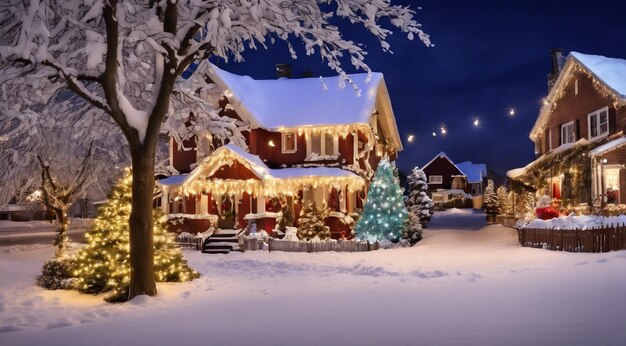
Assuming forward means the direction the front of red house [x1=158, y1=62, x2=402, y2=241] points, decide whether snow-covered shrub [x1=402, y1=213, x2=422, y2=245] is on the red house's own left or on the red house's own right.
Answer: on the red house's own left

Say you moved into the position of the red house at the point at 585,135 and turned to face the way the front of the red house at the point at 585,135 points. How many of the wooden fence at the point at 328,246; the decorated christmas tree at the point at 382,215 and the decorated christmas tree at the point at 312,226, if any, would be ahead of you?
3

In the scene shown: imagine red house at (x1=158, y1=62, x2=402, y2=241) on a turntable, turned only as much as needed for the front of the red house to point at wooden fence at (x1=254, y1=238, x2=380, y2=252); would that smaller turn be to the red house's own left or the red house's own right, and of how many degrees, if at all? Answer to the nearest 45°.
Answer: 0° — it already faces it

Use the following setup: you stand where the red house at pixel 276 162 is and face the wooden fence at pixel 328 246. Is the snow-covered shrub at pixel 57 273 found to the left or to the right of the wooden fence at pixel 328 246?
right

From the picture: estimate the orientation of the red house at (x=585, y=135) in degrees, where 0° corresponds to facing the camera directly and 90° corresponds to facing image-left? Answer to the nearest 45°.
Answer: approximately 45°

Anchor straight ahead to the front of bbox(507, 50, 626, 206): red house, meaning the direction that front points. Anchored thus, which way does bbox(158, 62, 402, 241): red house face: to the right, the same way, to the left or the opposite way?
to the left

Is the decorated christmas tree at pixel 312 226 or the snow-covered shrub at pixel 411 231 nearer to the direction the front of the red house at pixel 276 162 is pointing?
the decorated christmas tree

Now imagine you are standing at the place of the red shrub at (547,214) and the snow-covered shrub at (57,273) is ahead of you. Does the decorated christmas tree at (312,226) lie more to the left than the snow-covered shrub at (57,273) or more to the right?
right

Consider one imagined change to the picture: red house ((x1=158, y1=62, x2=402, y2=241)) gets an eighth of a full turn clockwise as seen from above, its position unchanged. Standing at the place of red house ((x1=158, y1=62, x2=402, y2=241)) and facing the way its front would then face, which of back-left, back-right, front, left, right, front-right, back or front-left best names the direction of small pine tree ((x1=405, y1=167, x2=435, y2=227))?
back

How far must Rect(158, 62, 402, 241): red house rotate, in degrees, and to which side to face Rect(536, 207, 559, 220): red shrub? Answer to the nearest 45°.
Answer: approximately 45° to its left
